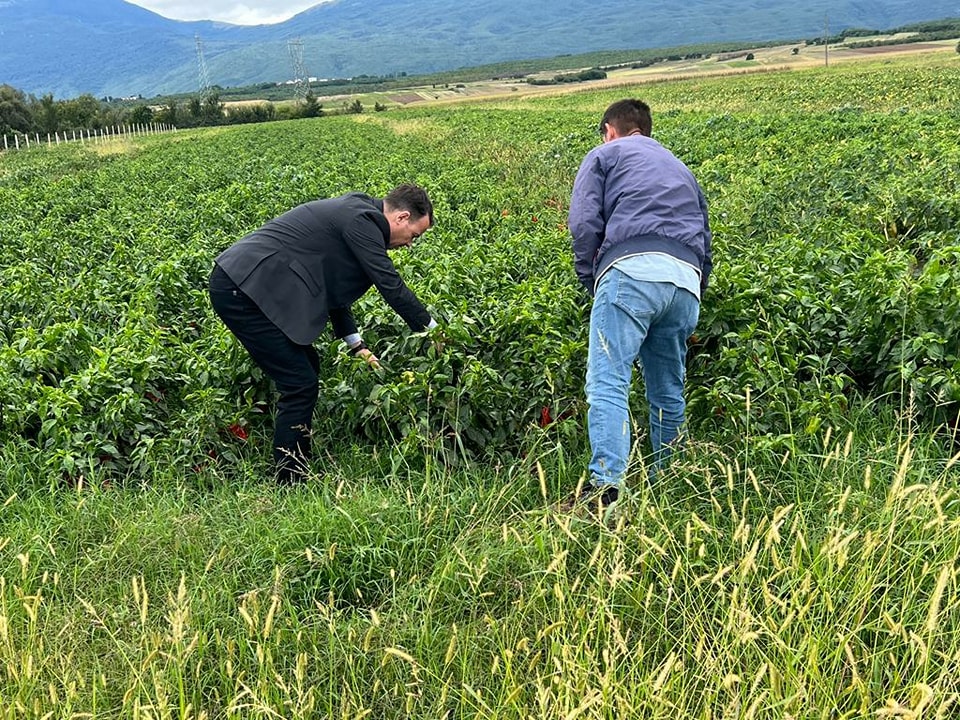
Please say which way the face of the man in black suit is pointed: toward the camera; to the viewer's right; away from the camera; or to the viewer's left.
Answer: to the viewer's right

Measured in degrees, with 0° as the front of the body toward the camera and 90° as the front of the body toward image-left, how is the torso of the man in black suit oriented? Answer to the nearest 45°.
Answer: approximately 270°

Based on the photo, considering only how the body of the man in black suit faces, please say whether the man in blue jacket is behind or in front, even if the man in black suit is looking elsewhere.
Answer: in front
